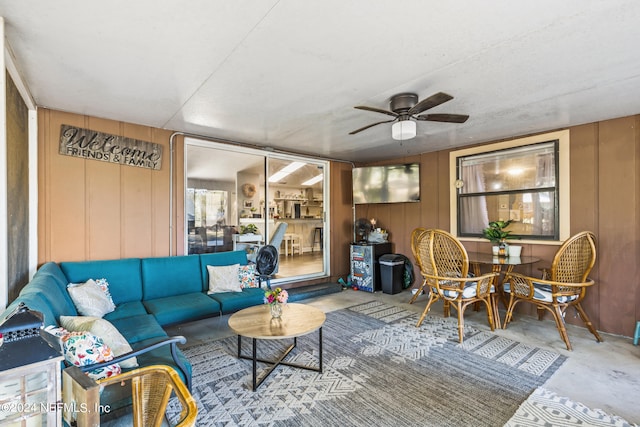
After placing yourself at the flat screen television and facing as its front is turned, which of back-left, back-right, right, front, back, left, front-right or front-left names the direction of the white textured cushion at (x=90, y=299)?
front-right

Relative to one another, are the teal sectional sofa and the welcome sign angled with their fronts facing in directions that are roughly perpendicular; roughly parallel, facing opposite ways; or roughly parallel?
roughly parallel

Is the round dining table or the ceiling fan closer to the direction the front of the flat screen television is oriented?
the ceiling fan

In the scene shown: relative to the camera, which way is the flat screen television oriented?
toward the camera

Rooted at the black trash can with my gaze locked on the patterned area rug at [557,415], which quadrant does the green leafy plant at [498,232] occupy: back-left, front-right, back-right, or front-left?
front-left

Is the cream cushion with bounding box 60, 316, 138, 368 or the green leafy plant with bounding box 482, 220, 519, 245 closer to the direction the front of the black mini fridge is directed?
the cream cushion

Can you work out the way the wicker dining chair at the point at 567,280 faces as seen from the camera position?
facing away from the viewer and to the left of the viewer

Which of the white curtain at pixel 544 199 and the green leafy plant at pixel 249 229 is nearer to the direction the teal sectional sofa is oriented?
the white curtain

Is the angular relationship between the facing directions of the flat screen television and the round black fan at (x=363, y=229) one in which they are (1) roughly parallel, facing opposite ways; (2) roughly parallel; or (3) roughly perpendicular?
roughly parallel

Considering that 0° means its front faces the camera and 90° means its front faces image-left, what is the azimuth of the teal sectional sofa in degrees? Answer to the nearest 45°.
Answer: approximately 315°

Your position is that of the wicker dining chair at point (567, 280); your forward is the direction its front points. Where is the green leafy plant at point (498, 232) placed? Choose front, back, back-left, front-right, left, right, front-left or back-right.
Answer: front

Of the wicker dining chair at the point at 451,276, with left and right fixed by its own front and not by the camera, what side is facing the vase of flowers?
back

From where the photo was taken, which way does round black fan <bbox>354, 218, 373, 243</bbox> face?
toward the camera
